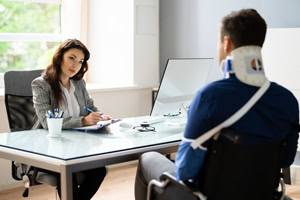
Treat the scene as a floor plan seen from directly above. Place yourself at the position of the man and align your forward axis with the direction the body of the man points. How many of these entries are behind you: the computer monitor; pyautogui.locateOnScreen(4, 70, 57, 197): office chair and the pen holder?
0

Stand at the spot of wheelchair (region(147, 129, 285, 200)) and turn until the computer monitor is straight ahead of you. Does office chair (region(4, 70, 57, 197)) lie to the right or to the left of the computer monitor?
left

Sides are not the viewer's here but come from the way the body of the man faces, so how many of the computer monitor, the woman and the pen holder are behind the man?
0

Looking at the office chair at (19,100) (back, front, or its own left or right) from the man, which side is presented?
front

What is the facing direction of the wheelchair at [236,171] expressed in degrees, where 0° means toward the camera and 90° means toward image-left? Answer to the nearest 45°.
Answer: approximately 135°

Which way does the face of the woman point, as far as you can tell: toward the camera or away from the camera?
toward the camera

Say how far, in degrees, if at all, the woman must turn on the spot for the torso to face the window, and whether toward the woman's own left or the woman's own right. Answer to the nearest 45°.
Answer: approximately 135° to the woman's own left

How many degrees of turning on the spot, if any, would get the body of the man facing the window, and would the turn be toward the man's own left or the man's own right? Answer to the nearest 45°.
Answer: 0° — they already face it

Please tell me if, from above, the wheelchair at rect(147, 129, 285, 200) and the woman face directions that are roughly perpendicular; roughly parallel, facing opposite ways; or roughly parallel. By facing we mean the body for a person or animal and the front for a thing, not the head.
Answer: roughly parallel, facing opposite ways

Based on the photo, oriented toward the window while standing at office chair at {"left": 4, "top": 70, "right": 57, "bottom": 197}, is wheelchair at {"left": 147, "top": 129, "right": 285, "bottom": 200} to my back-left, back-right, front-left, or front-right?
back-right

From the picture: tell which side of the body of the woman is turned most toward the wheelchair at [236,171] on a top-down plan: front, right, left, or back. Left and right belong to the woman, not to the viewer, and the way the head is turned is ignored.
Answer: front

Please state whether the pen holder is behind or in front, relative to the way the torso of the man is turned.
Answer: in front

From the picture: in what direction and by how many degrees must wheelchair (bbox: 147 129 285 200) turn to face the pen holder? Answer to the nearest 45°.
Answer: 0° — it already faces it

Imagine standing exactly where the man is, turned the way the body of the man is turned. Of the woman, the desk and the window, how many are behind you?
0

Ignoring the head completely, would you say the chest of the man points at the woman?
yes

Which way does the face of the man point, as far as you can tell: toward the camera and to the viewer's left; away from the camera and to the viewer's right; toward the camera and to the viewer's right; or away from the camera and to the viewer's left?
away from the camera and to the viewer's left

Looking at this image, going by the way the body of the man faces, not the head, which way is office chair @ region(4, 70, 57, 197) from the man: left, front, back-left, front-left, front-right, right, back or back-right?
front

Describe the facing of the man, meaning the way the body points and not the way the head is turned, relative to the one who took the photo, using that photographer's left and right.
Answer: facing away from the viewer and to the left of the viewer
